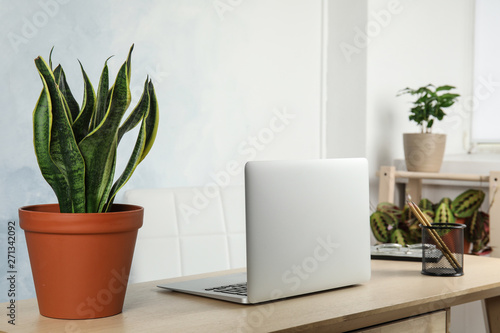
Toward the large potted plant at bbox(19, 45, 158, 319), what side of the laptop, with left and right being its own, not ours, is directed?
left

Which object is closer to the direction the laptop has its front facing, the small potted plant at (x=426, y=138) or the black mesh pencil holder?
the small potted plant

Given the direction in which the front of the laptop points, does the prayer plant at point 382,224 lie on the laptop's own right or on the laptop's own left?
on the laptop's own right

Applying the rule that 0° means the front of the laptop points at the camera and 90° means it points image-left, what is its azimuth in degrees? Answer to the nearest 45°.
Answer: approximately 135°

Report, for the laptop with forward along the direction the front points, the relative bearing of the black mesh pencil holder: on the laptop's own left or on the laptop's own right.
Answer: on the laptop's own right

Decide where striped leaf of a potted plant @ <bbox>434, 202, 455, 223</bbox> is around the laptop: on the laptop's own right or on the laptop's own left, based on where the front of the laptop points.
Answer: on the laptop's own right

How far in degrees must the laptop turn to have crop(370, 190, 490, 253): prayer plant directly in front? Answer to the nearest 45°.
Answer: approximately 90° to its right
